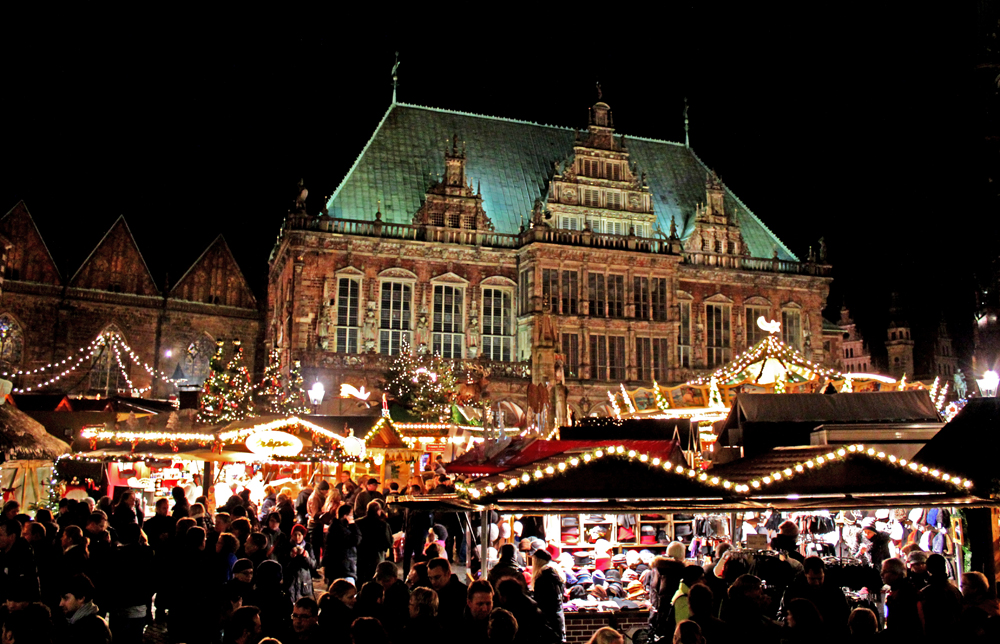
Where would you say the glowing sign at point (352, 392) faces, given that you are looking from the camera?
facing the viewer

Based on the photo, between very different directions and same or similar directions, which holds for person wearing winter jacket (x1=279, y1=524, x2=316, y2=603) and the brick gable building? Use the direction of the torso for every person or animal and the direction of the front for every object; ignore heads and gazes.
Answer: same or similar directions

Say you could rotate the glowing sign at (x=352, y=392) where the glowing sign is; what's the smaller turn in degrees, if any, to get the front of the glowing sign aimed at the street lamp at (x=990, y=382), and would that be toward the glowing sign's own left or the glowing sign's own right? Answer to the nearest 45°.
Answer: approximately 45° to the glowing sign's own left

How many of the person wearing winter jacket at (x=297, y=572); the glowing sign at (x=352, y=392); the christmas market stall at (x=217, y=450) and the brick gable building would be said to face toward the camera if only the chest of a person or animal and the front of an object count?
4

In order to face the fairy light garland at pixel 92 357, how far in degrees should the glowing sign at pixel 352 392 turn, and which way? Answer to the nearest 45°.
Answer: approximately 135° to its right

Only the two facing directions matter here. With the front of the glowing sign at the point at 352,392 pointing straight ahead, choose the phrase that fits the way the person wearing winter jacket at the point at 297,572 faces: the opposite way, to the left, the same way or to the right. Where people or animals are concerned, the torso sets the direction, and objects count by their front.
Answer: the same way

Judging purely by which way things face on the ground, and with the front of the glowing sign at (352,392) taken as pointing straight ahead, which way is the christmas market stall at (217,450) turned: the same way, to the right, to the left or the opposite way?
the same way

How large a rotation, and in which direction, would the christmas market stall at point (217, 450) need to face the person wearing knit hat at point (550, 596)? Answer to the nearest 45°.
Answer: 0° — it already faces them

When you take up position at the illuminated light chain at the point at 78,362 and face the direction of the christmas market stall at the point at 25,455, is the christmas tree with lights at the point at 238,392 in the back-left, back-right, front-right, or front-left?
front-left

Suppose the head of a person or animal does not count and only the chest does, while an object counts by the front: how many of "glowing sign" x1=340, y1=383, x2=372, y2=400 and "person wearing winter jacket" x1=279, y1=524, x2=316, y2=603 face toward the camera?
2

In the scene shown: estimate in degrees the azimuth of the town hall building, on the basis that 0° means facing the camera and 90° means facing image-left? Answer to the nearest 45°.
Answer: approximately 315°

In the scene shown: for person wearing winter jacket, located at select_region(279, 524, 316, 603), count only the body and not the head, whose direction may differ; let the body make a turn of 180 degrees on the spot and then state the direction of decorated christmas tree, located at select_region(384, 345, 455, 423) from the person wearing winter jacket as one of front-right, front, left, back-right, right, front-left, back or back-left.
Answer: front

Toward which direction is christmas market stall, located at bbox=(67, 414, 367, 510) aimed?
toward the camera
